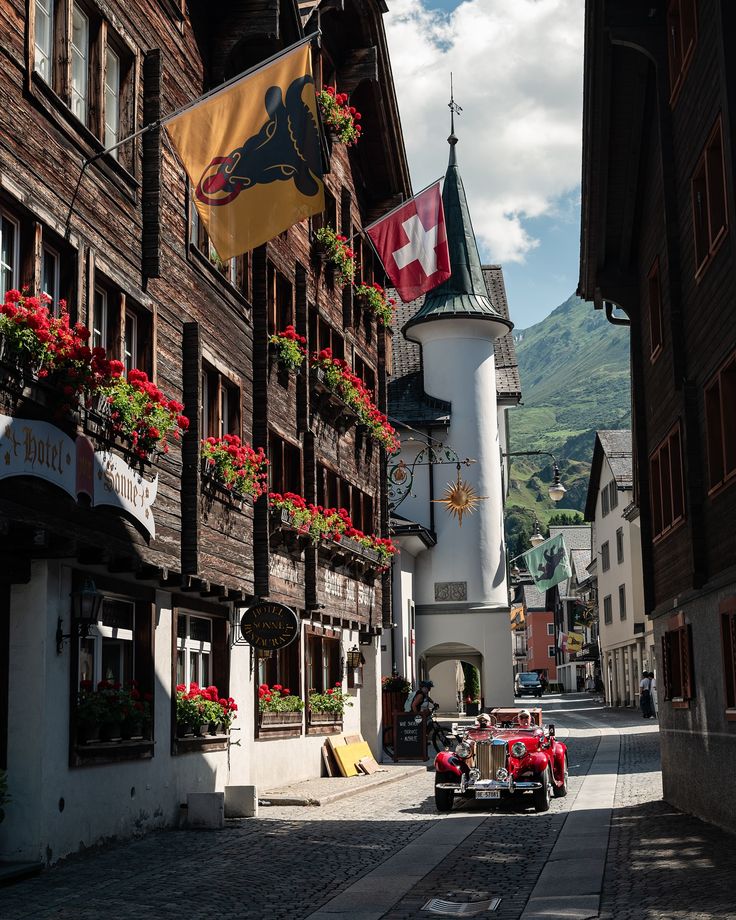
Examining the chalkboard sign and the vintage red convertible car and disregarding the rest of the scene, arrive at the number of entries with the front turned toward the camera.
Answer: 2

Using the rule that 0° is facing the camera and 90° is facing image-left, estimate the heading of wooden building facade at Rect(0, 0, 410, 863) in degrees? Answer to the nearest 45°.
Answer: approximately 315°

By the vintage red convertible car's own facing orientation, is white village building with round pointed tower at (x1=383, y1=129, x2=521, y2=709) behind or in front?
behind

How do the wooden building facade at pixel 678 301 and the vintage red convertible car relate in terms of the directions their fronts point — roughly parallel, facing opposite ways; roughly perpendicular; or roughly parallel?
roughly perpendicular

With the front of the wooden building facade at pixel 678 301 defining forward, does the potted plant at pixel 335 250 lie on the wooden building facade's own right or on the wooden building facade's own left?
on the wooden building facade's own right

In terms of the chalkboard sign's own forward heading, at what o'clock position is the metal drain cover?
The metal drain cover is roughly at 12 o'clock from the chalkboard sign.

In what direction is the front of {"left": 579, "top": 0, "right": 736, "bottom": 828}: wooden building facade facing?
to the viewer's left

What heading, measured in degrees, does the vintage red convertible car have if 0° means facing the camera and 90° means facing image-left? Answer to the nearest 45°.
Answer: approximately 0°
